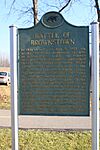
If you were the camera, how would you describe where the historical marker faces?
facing the viewer
